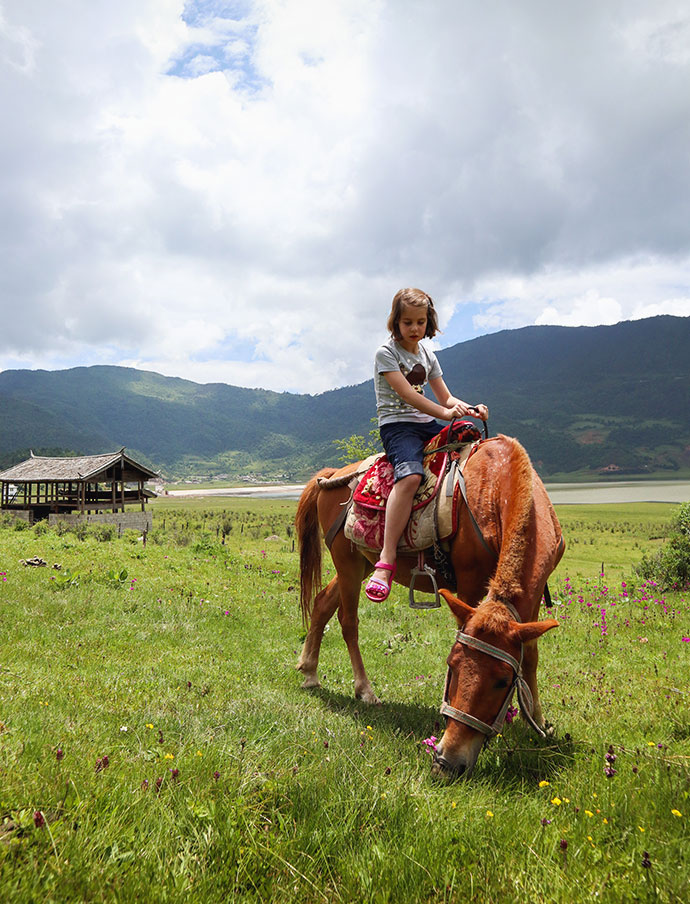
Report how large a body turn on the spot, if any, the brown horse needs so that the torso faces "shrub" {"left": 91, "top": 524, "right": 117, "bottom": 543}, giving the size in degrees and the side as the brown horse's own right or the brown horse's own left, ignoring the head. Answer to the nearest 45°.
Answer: approximately 180°

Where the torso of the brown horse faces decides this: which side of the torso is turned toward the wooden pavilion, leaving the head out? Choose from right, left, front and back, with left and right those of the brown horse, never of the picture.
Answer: back

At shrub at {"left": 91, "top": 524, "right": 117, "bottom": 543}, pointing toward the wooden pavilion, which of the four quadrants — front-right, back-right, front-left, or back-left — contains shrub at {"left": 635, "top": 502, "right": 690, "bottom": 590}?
back-right

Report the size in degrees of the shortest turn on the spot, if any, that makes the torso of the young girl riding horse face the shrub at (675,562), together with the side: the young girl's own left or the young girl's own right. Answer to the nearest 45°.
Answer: approximately 90° to the young girl's own left

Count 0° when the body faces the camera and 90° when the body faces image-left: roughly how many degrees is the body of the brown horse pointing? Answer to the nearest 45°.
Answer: approximately 315°

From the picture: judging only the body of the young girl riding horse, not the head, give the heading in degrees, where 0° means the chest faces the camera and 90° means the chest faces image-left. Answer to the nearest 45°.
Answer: approximately 315°

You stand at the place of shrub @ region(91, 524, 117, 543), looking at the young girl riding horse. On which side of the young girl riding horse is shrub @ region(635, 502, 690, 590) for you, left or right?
left
